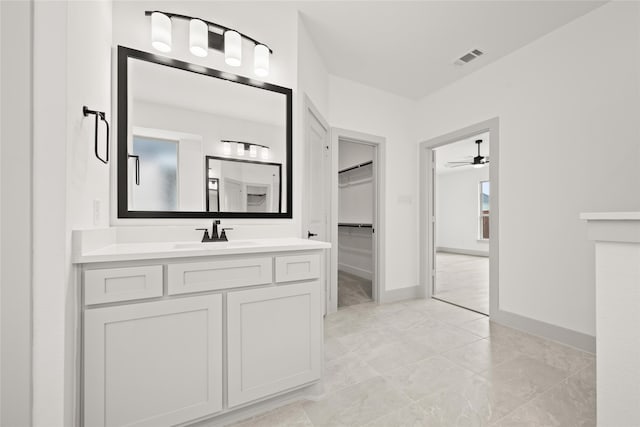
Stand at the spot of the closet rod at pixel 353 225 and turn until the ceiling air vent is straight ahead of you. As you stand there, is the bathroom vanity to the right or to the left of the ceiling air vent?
right

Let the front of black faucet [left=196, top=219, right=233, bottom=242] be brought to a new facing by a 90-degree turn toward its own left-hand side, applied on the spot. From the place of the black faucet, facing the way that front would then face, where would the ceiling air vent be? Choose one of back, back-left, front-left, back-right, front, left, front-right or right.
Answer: front

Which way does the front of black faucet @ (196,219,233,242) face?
toward the camera

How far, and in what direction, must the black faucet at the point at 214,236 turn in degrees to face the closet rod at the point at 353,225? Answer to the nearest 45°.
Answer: approximately 135° to its left

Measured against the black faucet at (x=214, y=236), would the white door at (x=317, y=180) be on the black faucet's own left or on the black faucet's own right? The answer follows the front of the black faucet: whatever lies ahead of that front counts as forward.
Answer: on the black faucet's own left
